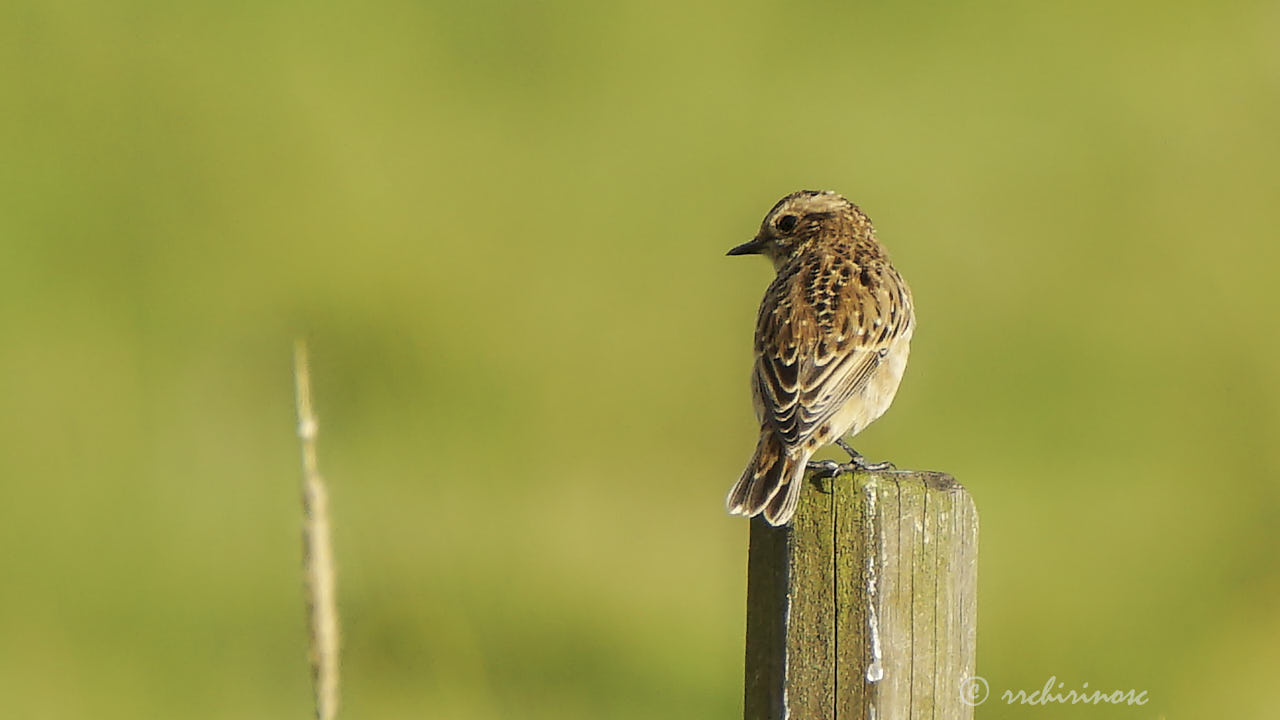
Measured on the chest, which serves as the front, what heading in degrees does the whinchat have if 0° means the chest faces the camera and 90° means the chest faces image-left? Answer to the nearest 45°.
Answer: approximately 225°

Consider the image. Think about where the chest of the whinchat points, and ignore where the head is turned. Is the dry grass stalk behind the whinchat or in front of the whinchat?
behind
